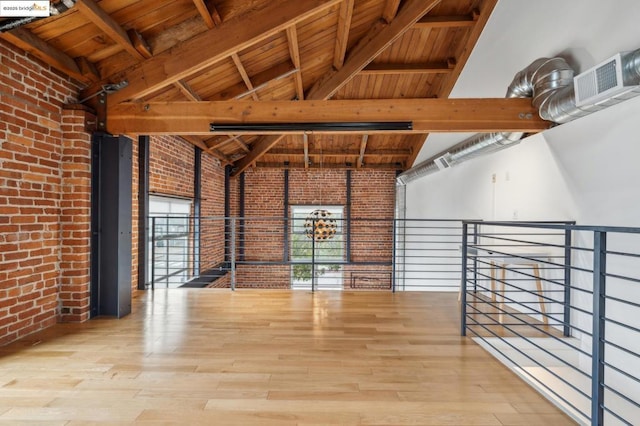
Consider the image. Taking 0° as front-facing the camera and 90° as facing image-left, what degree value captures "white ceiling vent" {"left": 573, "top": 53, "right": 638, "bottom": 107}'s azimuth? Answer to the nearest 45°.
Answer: approximately 45°

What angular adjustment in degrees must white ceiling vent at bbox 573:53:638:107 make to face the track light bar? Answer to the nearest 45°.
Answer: approximately 45° to its right

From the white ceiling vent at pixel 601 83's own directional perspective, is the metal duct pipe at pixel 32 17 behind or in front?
in front

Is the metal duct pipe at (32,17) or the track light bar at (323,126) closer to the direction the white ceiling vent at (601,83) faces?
the metal duct pipe
